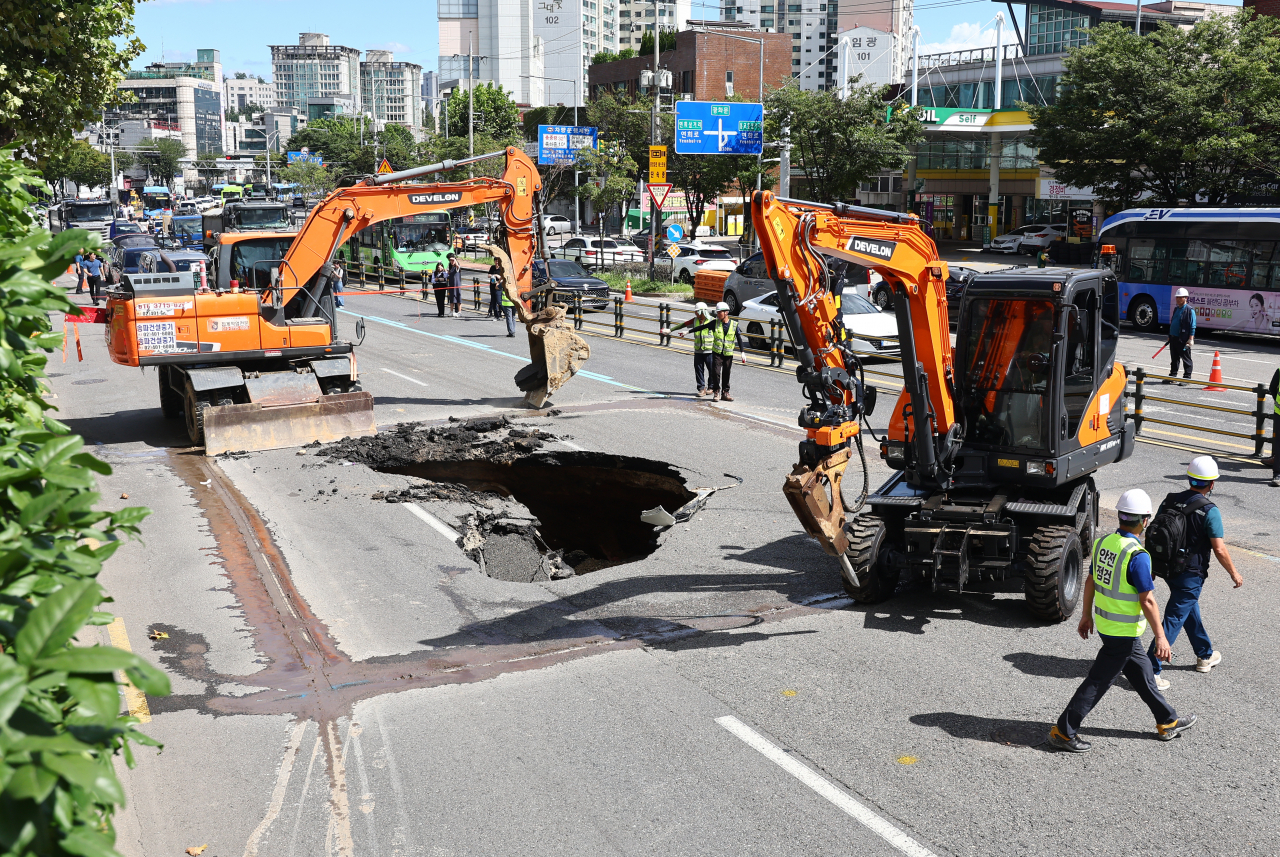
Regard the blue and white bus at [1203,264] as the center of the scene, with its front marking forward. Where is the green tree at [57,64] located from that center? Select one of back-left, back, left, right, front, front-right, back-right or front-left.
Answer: front-left

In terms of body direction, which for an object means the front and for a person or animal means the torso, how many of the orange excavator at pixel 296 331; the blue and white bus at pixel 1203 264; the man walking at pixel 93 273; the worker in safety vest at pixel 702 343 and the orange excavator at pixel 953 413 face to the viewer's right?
1

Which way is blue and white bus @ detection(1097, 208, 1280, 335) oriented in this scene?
to the viewer's left

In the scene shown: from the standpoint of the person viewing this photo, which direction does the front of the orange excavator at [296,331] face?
facing to the right of the viewer

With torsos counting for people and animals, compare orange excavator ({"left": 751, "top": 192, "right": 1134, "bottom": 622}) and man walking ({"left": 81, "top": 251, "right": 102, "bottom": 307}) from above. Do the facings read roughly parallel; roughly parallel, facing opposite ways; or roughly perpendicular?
roughly perpendicular

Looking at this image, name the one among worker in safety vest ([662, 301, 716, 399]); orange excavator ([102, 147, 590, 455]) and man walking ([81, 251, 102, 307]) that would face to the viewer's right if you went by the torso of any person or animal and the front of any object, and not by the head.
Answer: the orange excavator

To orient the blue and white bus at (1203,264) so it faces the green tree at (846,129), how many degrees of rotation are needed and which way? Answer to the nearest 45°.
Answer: approximately 45° to its right

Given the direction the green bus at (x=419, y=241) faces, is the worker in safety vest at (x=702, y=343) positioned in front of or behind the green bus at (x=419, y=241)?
in front

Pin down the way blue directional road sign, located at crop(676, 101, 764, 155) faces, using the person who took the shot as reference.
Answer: facing the viewer

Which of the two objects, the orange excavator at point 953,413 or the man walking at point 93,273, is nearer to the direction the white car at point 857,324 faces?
the orange excavator

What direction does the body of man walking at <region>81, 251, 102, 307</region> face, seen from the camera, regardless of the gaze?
toward the camera

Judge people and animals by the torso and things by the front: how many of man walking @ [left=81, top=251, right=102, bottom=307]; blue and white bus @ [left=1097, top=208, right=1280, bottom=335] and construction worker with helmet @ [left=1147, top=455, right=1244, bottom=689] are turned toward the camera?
1
